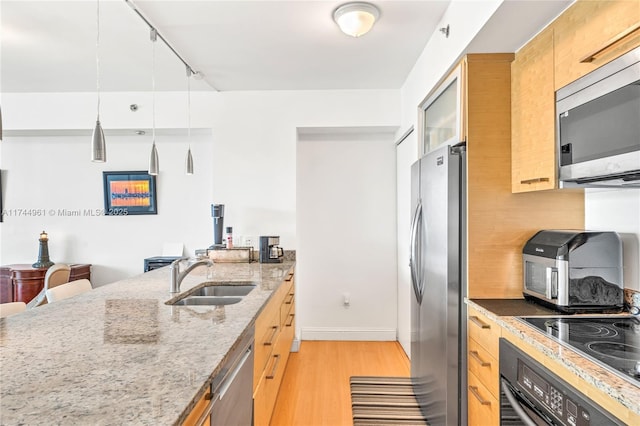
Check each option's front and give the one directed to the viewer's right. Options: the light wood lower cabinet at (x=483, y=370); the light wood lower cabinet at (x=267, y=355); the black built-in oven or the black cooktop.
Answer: the light wood lower cabinet at (x=267, y=355)

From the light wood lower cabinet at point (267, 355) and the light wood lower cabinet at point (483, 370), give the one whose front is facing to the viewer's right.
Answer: the light wood lower cabinet at point (267, 355)

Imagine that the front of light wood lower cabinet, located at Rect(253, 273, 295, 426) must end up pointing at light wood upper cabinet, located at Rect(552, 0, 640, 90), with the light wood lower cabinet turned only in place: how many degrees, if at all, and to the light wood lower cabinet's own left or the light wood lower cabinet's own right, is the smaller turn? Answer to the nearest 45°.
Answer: approximately 45° to the light wood lower cabinet's own right

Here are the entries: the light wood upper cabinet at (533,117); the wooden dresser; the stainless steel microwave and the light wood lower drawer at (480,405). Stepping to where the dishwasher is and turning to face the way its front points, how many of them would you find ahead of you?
3

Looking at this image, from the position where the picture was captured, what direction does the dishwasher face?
facing to the right of the viewer

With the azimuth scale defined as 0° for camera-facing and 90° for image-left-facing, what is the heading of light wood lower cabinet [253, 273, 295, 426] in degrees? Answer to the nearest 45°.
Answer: approximately 270°

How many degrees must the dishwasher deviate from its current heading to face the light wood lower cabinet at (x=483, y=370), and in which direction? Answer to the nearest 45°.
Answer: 0° — it already faces it

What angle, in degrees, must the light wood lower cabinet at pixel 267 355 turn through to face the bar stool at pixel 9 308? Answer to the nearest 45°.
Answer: approximately 180°

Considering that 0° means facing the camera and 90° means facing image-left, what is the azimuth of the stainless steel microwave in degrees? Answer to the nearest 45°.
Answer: approximately 45°
